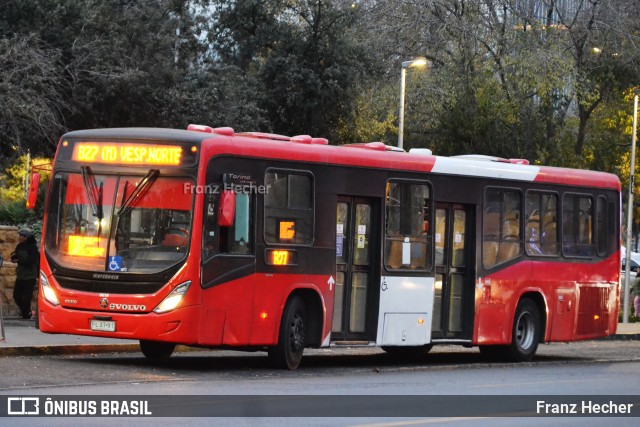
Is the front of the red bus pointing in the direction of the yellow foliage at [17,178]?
no

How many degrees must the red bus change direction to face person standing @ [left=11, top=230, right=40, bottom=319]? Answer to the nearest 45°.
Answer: approximately 90° to its right

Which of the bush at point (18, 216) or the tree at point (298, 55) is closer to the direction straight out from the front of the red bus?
the bush

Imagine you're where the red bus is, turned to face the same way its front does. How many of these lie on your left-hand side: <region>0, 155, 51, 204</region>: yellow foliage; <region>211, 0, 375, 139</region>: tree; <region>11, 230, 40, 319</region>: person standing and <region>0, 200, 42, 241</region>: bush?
0

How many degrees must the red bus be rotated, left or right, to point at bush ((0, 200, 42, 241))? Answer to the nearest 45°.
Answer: approximately 90° to its right

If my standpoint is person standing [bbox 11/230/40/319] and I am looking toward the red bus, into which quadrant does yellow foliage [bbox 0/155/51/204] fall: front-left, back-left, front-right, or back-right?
back-left

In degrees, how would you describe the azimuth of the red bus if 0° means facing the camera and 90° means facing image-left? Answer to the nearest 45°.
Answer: approximately 45°

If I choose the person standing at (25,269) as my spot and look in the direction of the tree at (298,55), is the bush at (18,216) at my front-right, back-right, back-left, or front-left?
front-left

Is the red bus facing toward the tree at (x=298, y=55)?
no
